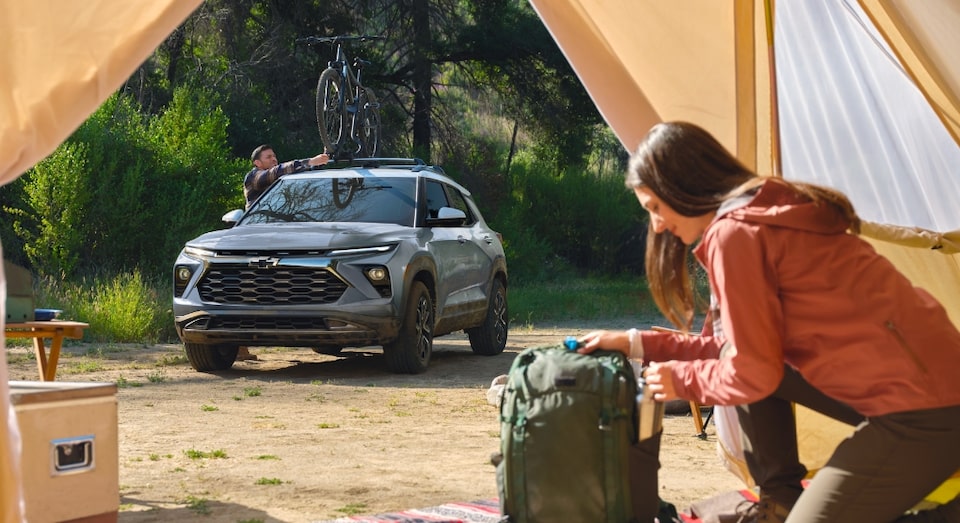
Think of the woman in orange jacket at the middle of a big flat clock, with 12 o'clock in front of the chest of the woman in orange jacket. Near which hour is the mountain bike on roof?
The mountain bike on roof is roughly at 2 o'clock from the woman in orange jacket.

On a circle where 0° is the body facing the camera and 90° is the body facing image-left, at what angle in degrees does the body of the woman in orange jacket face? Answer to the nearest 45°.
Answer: approximately 90°

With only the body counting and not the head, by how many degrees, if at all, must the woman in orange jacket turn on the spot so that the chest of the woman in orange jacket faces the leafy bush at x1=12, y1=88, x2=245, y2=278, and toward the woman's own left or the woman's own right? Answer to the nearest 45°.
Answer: approximately 45° to the woman's own right

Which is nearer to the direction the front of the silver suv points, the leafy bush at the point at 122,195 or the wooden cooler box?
the wooden cooler box

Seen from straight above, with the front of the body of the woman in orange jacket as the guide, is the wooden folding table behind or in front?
in front

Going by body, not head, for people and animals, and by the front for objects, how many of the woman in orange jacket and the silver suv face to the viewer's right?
0

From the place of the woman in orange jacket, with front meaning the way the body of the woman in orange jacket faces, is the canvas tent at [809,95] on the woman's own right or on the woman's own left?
on the woman's own right

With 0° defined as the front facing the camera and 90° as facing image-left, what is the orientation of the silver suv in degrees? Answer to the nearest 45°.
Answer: approximately 45°

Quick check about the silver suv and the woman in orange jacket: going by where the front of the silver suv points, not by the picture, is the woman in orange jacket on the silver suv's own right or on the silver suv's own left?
on the silver suv's own left

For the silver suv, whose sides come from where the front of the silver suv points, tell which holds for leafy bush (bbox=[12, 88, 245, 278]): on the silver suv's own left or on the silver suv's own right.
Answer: on the silver suv's own right

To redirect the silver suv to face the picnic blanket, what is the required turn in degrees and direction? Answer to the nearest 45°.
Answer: approximately 45° to its left
